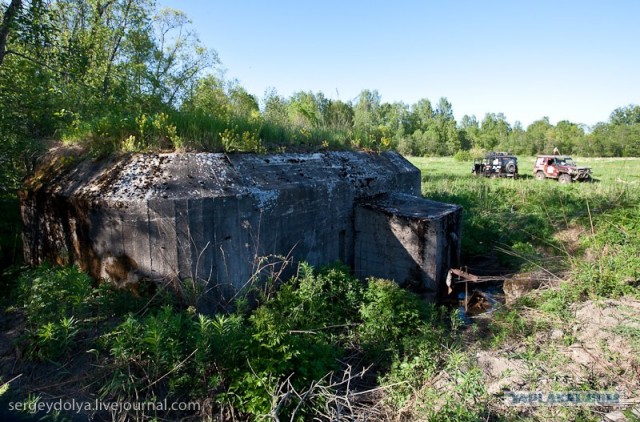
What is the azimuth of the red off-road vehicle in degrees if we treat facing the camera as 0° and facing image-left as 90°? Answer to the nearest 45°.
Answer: approximately 315°

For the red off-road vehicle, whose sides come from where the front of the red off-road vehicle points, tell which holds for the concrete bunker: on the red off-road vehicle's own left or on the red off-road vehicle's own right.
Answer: on the red off-road vehicle's own right

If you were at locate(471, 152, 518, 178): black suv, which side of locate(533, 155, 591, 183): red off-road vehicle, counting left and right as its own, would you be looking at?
back

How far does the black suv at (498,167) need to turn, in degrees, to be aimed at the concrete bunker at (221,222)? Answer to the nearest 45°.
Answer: approximately 135° to its left
